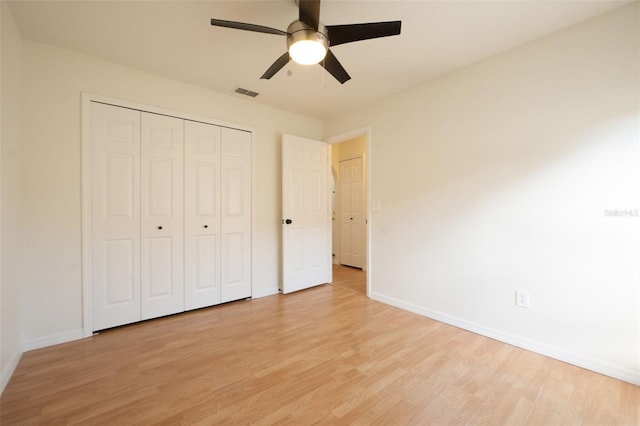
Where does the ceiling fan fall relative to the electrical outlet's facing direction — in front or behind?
in front

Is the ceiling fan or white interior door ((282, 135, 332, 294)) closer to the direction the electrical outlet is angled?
the ceiling fan

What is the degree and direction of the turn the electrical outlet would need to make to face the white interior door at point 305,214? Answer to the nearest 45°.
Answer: approximately 90° to its right

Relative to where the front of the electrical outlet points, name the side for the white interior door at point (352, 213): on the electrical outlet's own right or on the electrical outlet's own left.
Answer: on the electrical outlet's own right

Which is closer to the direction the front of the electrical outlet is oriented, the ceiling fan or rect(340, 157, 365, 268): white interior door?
the ceiling fan

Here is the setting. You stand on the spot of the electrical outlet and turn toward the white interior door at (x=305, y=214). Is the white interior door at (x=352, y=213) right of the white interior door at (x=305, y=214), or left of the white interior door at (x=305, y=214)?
right

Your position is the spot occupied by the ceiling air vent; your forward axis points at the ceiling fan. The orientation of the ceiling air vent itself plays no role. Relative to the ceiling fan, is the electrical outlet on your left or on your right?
left

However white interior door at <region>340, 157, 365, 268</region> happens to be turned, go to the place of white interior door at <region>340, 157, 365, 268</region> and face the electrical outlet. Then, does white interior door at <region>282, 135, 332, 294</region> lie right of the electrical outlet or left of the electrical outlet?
right
